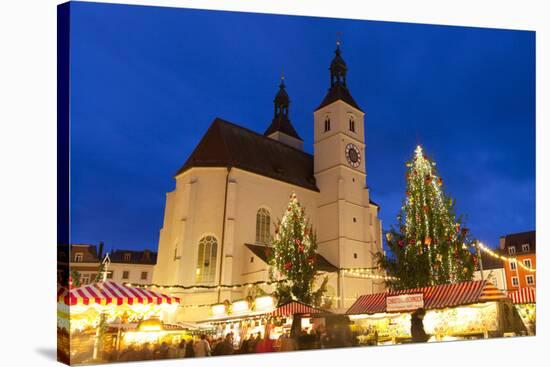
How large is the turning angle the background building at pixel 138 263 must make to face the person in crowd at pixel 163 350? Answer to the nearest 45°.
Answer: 0° — it already faces them

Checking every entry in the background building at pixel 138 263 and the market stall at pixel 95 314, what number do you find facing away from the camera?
0

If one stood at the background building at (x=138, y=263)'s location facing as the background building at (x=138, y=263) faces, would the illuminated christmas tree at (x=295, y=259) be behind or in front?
in front

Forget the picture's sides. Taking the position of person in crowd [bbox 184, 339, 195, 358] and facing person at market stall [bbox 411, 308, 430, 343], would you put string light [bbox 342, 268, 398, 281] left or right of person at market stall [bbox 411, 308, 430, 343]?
left

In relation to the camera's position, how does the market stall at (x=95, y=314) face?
facing the viewer and to the right of the viewer

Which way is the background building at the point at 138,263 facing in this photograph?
toward the camera

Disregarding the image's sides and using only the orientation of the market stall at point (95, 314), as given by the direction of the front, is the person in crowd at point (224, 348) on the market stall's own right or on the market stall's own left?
on the market stall's own left

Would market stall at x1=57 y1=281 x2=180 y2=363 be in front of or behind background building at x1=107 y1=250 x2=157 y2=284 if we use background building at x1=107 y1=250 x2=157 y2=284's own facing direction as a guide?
in front

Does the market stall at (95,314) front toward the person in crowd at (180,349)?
no
